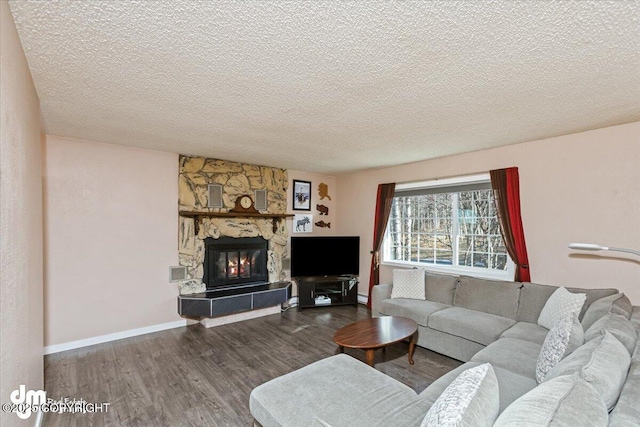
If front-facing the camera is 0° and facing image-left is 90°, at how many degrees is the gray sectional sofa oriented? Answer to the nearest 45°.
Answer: approximately 90°

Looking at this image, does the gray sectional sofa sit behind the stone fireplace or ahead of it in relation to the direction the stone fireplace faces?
ahead

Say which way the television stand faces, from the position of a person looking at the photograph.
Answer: facing the viewer

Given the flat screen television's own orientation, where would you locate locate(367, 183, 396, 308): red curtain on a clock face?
The red curtain is roughly at 9 o'clock from the flat screen television.

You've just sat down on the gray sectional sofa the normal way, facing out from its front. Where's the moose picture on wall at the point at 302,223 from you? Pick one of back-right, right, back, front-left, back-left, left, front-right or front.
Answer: front-right

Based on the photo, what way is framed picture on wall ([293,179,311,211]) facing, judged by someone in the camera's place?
facing the viewer and to the right of the viewer

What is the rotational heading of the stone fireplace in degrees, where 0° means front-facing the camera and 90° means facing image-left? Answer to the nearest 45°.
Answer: approximately 315°

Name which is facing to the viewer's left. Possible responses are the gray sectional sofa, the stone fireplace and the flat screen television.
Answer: the gray sectional sofa

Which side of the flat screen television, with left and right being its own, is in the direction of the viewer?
front

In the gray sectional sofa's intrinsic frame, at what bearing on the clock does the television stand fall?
The television stand is roughly at 2 o'clock from the gray sectional sofa.

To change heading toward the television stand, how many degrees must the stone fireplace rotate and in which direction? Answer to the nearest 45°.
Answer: approximately 45° to its left
